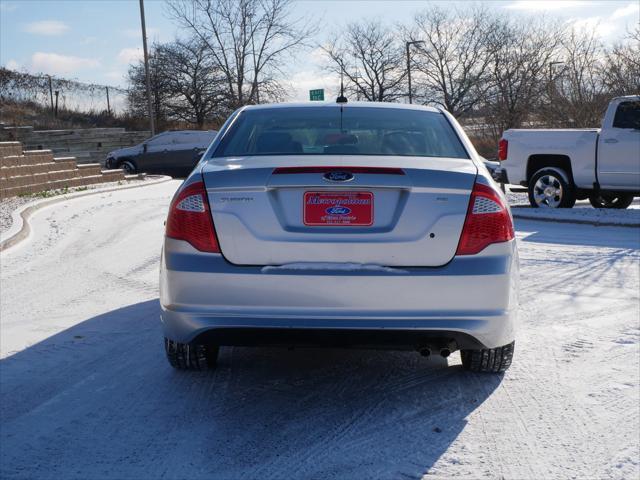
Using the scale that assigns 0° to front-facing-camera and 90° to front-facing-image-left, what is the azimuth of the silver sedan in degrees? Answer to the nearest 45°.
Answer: approximately 180°

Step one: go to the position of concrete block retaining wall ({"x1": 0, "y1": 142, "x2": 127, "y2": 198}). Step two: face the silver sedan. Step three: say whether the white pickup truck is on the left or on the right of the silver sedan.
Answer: left

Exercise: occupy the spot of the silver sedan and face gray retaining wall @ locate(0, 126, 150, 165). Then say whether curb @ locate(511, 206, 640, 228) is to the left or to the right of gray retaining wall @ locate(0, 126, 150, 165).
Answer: right

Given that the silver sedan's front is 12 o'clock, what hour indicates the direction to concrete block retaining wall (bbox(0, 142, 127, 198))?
The concrete block retaining wall is roughly at 11 o'clock from the silver sedan.

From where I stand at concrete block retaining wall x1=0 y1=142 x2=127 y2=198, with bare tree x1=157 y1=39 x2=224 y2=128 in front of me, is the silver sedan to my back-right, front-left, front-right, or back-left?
back-right
